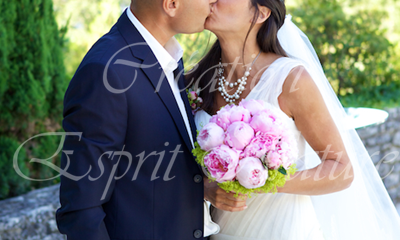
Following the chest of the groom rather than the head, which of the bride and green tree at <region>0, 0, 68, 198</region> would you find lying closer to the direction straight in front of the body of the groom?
the bride

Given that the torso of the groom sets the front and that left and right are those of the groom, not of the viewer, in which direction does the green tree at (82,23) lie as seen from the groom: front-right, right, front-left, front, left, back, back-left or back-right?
back-left

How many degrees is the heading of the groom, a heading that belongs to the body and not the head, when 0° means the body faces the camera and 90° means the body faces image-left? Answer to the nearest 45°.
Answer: approximately 315°

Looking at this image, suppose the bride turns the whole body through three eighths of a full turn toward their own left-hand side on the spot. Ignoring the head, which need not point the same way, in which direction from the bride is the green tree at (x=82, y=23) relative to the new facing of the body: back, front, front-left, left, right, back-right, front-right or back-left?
back-left

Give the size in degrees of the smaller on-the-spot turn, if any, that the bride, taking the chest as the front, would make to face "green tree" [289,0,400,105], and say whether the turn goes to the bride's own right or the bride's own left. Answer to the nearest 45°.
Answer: approximately 135° to the bride's own right

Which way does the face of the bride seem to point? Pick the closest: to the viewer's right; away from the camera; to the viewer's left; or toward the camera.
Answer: to the viewer's left

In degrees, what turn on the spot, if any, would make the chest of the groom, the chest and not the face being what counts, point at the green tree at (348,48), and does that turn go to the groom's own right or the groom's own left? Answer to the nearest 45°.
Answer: approximately 90° to the groom's own left

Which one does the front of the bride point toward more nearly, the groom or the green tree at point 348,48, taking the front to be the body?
the groom

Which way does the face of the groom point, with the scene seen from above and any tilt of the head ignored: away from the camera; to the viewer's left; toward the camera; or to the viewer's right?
to the viewer's right

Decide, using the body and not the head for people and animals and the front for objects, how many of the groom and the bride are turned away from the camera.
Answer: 0

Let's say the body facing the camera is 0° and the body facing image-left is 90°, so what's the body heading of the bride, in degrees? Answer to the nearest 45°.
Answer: approximately 45°
